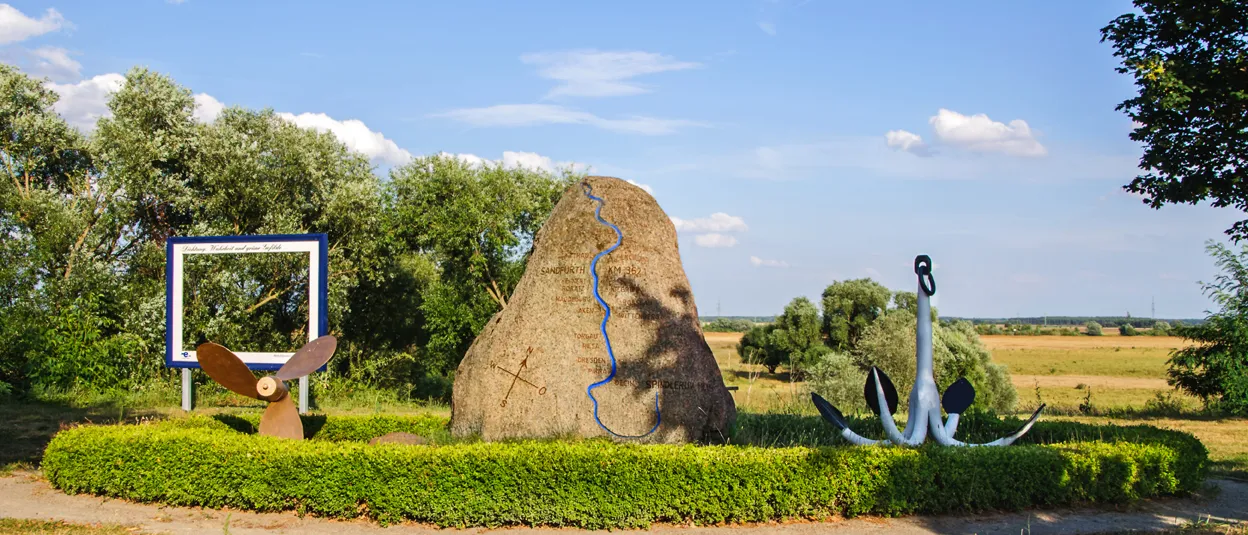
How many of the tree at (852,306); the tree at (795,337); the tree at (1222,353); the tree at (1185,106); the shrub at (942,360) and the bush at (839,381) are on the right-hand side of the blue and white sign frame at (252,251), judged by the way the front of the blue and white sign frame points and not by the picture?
0

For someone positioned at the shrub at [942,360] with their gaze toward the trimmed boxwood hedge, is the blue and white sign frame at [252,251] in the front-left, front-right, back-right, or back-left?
front-right

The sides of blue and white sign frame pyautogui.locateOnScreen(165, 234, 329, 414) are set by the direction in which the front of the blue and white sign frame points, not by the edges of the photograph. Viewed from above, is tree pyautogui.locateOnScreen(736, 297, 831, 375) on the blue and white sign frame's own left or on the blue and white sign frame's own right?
on the blue and white sign frame's own left

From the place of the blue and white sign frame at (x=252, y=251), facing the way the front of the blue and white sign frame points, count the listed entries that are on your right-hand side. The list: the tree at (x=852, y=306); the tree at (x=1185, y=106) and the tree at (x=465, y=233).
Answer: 0

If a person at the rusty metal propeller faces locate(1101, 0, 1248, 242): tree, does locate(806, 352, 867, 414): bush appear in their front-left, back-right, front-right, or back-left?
front-left

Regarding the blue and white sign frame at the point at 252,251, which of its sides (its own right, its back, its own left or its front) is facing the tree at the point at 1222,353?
left

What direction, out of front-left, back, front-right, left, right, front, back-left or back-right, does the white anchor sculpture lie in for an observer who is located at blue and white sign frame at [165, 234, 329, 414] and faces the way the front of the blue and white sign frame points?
front-left

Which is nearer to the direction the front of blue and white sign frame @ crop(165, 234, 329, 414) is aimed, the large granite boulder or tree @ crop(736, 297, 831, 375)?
the large granite boulder

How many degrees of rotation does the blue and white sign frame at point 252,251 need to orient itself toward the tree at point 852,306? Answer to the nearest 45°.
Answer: approximately 135° to its left

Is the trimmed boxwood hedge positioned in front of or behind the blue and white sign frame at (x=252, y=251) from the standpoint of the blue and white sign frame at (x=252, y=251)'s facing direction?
in front

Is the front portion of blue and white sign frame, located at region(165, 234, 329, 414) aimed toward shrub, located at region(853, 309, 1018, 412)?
no

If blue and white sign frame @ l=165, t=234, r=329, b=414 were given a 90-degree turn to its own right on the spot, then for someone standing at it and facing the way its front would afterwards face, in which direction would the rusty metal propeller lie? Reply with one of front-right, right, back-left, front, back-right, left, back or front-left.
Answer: left

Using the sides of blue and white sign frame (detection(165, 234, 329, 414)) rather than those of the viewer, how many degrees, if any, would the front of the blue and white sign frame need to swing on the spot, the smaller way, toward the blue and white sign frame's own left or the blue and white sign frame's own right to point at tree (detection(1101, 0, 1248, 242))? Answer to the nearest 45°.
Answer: approximately 45° to the blue and white sign frame's own left

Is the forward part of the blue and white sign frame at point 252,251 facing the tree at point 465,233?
no

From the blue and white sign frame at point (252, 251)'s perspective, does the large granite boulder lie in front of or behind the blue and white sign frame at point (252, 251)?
in front

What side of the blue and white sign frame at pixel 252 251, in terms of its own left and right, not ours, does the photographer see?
front
